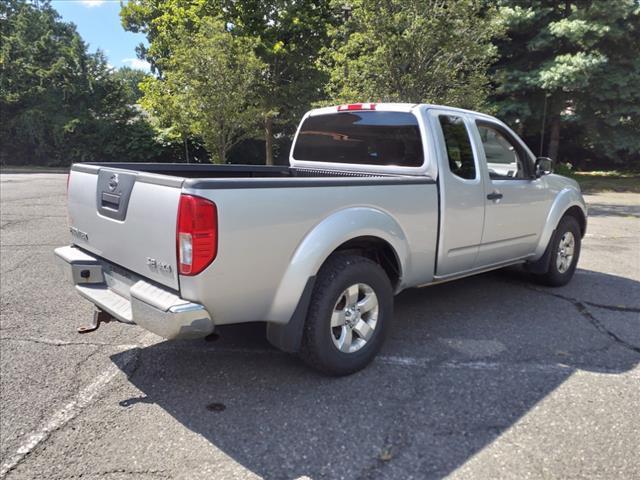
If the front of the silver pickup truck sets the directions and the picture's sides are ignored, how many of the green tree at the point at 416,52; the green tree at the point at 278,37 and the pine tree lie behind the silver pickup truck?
0

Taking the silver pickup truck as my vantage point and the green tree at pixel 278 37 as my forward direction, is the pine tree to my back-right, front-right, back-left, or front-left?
front-right

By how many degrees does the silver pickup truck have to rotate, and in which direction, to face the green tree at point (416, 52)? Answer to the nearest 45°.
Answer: approximately 45° to its left

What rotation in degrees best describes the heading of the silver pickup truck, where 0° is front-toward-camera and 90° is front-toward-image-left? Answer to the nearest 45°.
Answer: approximately 225°

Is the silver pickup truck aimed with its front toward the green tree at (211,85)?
no

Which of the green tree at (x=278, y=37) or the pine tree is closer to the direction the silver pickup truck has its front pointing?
the pine tree

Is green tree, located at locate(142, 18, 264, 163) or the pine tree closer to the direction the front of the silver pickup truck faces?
the pine tree

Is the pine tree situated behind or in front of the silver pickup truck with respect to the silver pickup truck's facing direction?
in front

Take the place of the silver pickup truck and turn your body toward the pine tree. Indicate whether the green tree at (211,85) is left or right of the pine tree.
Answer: left

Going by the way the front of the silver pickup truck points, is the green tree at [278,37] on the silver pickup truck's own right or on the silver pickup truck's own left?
on the silver pickup truck's own left
